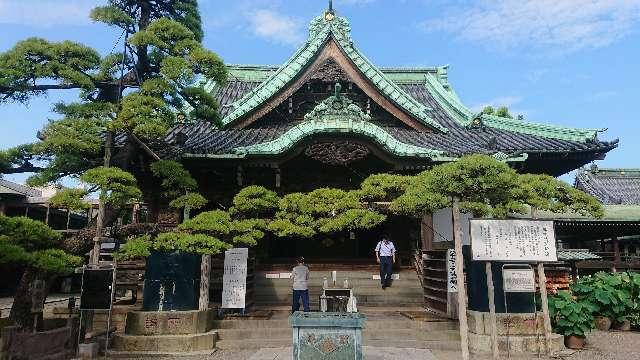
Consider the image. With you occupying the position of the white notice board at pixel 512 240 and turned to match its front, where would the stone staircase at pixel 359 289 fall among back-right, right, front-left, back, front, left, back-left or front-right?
back-right

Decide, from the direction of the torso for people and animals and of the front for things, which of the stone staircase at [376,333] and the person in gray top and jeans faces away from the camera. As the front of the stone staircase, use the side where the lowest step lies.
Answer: the person in gray top and jeans

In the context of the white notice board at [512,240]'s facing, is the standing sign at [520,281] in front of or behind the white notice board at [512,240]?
behind

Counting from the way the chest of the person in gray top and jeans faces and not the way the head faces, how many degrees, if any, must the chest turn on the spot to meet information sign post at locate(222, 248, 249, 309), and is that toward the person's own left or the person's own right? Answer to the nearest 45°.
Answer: approximately 90° to the person's own left

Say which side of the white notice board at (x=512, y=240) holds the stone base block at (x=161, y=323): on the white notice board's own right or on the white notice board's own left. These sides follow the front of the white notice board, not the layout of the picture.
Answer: on the white notice board's own right
